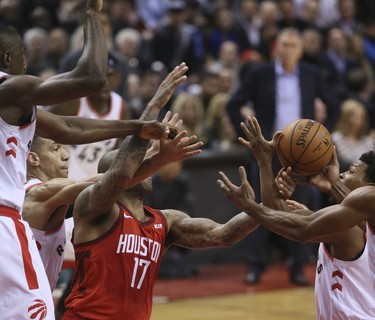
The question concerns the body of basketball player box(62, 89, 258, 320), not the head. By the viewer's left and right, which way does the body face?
facing the viewer and to the right of the viewer

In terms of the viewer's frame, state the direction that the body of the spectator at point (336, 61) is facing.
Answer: toward the camera

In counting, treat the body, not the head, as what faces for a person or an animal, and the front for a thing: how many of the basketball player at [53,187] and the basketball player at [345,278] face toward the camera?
0

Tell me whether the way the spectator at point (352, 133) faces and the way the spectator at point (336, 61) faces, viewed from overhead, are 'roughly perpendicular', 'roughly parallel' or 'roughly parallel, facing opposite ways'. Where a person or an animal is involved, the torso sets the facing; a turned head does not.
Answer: roughly parallel

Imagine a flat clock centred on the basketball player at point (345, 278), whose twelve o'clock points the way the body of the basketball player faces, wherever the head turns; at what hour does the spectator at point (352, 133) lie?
The spectator is roughly at 3 o'clock from the basketball player.

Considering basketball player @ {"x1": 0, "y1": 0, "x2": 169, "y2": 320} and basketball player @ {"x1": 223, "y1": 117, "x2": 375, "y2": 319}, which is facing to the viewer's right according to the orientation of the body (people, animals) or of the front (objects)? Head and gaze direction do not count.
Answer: basketball player @ {"x1": 0, "y1": 0, "x2": 169, "y2": 320}

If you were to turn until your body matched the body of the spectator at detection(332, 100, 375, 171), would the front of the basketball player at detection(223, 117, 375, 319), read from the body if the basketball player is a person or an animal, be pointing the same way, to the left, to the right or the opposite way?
to the right

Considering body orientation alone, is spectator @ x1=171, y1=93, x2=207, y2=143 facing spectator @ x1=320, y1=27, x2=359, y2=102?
no

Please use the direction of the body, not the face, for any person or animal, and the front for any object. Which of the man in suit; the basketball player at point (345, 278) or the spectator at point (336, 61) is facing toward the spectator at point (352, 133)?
the spectator at point (336, 61)

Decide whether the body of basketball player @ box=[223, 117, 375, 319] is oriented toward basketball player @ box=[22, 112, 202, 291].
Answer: yes

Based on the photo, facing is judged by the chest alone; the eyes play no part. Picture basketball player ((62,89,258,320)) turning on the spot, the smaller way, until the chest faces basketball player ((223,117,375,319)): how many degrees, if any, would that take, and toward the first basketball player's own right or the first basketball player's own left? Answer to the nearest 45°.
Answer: approximately 45° to the first basketball player's own left

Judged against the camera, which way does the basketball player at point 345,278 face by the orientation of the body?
to the viewer's left

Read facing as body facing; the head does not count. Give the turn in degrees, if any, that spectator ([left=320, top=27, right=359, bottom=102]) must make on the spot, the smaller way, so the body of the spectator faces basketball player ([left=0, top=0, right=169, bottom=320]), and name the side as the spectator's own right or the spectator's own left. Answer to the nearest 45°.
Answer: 0° — they already face them

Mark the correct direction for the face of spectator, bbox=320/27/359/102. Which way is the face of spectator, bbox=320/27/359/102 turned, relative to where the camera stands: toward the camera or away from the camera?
toward the camera

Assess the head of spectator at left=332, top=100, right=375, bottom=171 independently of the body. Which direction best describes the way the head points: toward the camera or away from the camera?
toward the camera

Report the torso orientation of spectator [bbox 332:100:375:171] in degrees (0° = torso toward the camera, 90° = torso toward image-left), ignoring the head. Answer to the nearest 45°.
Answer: approximately 0°

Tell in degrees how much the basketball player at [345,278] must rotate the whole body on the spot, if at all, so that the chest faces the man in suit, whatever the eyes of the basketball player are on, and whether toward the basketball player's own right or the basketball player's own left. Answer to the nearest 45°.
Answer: approximately 90° to the basketball player's own right

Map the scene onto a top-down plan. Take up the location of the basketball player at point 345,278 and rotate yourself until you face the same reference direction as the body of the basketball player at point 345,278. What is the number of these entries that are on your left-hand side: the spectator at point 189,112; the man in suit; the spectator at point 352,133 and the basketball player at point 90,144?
0

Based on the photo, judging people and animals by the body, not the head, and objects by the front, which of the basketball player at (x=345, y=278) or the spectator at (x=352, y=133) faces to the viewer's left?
the basketball player
